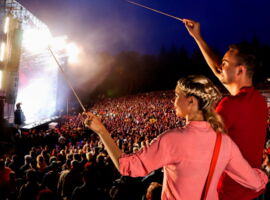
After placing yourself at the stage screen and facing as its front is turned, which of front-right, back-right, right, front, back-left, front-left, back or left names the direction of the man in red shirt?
front-right

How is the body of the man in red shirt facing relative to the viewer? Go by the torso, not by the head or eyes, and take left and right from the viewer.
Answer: facing away from the viewer and to the left of the viewer

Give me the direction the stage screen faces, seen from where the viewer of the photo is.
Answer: facing the viewer and to the right of the viewer

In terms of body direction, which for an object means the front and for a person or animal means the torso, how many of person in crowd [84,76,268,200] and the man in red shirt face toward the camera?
0

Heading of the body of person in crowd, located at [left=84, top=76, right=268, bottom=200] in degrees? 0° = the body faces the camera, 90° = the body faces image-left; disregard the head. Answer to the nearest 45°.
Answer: approximately 135°

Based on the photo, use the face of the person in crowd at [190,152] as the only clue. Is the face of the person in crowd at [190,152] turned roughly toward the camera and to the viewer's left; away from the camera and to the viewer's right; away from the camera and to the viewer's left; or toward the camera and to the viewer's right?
away from the camera and to the viewer's left

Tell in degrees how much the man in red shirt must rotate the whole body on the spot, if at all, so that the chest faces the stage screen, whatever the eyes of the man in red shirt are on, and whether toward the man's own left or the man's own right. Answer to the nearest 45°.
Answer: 0° — they already face it
